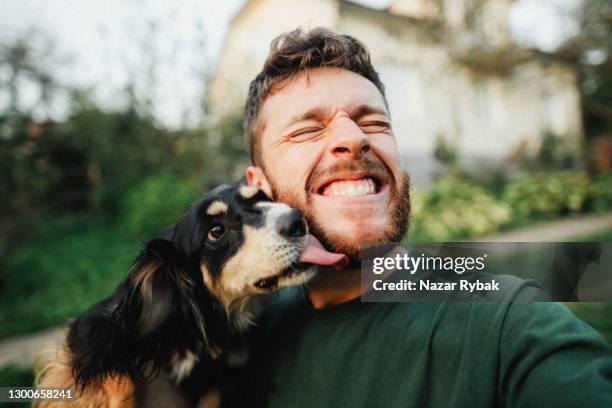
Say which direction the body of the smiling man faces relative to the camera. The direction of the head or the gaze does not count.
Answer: toward the camera

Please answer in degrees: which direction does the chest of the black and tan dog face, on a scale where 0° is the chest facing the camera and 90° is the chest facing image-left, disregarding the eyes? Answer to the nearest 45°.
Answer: approximately 315°

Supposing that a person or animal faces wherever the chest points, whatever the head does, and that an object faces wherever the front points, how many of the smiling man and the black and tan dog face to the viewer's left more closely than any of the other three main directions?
0
